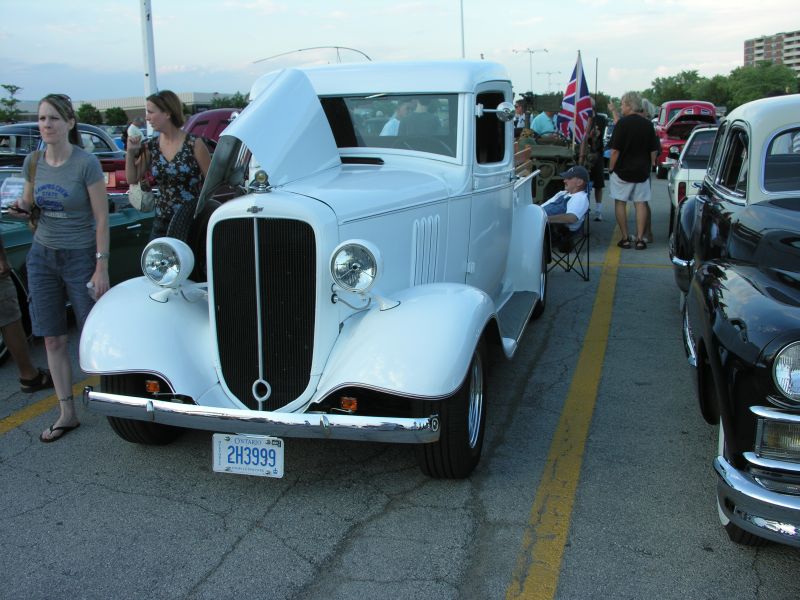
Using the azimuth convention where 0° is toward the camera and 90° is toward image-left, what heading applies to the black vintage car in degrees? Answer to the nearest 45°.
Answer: approximately 315°

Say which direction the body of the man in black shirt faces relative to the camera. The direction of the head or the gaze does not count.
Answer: away from the camera

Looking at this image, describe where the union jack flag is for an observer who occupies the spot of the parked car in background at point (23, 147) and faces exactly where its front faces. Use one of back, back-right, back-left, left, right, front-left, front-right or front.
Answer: back

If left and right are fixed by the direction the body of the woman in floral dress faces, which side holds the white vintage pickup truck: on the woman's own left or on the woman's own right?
on the woman's own left

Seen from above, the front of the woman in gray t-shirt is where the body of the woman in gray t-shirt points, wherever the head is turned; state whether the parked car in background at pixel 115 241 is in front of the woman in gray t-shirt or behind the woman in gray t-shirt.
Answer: behind

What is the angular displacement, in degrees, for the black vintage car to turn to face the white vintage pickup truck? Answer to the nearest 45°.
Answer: approximately 135° to its right

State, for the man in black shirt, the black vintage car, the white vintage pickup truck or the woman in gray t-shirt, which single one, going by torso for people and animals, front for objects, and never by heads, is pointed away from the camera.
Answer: the man in black shirt

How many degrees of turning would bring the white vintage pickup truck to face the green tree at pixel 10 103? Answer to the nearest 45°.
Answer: approximately 135° to its right

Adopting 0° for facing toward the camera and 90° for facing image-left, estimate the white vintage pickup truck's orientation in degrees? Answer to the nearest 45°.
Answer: approximately 45°
